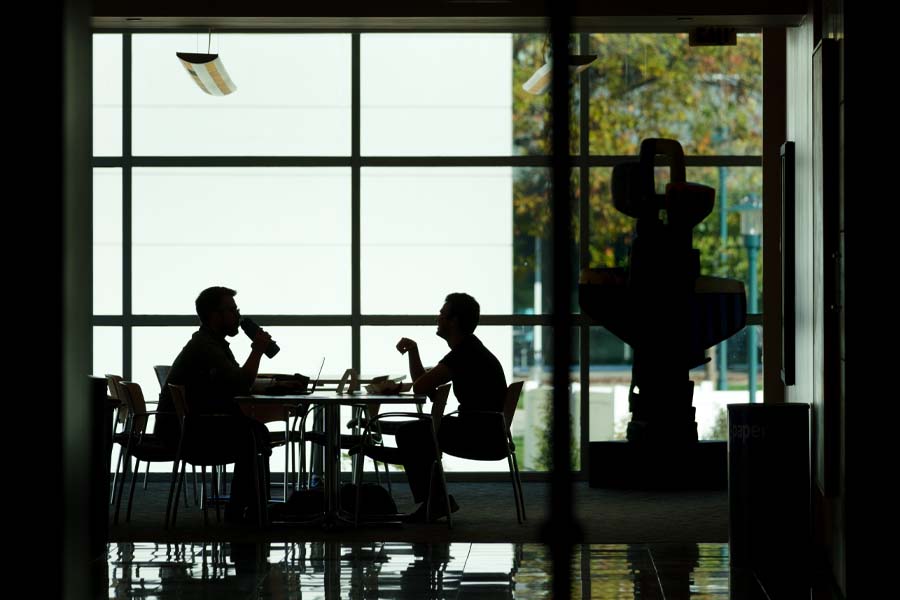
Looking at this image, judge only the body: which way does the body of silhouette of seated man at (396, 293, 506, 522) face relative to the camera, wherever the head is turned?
to the viewer's left

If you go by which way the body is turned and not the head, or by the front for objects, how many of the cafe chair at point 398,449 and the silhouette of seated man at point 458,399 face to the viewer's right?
0

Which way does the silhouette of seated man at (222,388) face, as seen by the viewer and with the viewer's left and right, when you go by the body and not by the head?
facing to the right of the viewer

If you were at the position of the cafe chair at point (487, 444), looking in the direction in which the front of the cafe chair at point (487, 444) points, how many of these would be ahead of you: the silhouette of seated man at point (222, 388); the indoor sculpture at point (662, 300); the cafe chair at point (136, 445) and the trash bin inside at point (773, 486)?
2

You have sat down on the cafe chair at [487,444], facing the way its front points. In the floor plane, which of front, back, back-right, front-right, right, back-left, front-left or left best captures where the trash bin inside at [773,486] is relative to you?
back-left

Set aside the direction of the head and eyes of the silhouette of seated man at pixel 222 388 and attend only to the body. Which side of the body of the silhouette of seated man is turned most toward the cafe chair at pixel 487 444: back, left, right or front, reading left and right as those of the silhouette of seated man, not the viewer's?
front

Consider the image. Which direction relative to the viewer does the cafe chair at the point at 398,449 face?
to the viewer's left

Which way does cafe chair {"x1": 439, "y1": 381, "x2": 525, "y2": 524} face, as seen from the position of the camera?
facing to the left of the viewer

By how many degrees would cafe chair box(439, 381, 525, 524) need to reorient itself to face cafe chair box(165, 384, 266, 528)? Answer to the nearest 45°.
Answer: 0° — it already faces it

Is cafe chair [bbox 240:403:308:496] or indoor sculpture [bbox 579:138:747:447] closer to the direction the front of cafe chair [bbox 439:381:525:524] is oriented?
the cafe chair

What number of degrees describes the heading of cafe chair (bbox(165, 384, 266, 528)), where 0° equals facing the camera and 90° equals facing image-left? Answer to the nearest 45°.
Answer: approximately 270°

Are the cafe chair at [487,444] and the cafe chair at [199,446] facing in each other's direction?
yes
